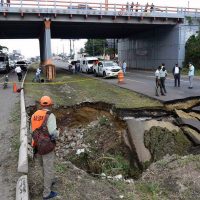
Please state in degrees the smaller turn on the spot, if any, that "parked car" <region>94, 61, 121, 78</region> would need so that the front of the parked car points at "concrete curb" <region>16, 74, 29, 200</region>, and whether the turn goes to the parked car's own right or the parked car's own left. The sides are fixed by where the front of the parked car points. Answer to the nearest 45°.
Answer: approximately 45° to the parked car's own right

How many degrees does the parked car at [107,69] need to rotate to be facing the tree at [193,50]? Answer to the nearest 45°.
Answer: approximately 90° to its left

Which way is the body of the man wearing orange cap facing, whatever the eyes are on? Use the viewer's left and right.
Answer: facing away from the viewer and to the right of the viewer
